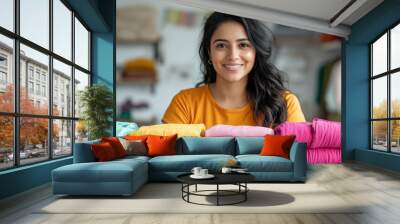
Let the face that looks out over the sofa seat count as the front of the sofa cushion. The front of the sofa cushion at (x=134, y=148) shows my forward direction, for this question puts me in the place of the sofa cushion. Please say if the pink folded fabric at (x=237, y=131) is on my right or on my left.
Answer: on my left

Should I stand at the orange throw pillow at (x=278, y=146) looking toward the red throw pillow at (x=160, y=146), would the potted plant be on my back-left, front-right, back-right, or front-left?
front-right

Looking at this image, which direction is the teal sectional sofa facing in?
toward the camera

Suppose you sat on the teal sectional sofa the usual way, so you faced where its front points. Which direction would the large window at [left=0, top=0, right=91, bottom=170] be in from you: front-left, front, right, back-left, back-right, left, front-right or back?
right

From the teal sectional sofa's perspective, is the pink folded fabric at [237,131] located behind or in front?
behind

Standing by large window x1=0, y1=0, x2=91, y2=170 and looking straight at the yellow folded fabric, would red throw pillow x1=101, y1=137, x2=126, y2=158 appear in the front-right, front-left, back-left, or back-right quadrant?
front-right

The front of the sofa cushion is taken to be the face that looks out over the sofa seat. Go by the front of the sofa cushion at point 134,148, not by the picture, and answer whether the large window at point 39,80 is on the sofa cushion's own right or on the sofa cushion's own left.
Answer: on the sofa cushion's own right

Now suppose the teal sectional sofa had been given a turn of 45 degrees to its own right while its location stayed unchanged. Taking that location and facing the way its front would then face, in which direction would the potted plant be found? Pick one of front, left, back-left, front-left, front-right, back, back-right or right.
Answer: right
